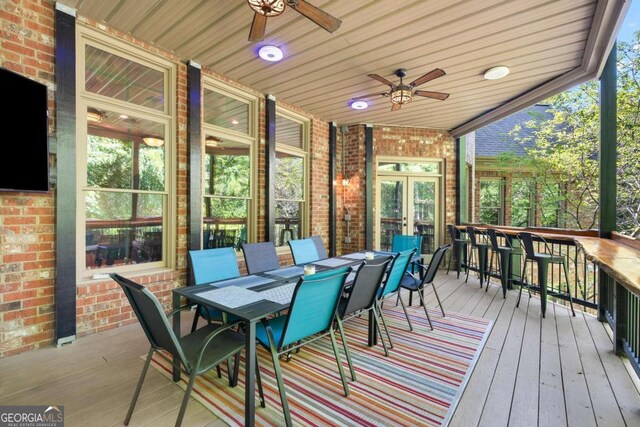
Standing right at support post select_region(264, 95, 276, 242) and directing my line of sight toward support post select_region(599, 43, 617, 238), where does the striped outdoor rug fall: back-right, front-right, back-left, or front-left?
front-right

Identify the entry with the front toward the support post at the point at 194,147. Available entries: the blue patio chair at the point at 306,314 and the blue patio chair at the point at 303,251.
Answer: the blue patio chair at the point at 306,314

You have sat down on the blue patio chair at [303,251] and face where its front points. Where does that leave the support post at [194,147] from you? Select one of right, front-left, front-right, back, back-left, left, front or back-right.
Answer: back-right

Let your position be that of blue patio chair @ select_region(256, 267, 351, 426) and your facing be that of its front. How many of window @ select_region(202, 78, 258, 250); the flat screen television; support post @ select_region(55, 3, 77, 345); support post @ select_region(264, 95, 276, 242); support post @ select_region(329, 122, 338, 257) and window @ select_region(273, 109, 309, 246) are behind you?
0

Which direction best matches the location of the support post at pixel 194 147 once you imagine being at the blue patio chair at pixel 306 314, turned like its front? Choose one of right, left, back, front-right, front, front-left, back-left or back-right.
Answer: front

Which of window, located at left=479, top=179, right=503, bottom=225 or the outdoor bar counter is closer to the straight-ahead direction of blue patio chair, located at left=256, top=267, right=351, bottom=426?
the window

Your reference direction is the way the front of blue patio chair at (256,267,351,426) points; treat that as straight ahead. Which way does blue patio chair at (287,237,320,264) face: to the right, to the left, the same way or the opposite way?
the opposite way

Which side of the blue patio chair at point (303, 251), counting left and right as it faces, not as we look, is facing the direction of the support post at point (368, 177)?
left

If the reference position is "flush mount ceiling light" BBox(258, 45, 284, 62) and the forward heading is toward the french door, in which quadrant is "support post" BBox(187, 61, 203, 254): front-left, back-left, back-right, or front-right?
back-left

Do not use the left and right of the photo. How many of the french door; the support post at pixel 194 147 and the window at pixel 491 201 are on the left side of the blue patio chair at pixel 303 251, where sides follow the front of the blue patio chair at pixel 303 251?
2

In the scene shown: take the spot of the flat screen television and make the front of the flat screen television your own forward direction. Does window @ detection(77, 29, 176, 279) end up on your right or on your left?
on your left

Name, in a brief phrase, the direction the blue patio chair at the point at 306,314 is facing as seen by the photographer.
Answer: facing away from the viewer and to the left of the viewer

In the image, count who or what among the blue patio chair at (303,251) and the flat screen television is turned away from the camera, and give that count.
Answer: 0

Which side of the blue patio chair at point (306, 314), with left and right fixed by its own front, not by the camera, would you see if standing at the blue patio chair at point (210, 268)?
front

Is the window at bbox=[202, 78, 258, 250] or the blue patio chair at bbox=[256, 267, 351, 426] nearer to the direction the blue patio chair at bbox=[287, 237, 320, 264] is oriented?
the blue patio chair

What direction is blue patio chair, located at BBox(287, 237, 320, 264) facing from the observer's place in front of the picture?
facing the viewer and to the right of the viewer

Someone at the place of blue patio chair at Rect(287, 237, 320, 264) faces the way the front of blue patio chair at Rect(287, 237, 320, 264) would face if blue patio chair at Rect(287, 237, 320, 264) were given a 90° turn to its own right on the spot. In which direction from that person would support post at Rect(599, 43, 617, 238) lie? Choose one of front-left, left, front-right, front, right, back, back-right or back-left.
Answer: back-left

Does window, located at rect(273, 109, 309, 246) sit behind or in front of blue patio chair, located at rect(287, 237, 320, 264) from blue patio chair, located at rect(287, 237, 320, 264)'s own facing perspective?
behind

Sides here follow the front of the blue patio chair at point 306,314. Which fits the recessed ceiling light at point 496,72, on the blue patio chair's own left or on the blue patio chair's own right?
on the blue patio chair's own right

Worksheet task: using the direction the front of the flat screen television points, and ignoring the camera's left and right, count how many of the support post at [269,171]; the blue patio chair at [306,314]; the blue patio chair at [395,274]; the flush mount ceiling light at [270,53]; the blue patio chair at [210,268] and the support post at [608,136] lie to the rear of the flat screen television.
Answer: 0
